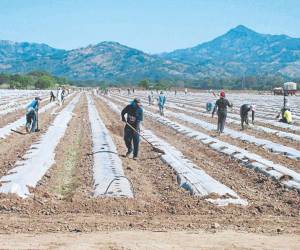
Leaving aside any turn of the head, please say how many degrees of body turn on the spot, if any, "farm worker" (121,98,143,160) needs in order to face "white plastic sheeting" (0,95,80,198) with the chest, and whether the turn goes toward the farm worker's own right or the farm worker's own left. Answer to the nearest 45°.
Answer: approximately 90° to the farm worker's own right

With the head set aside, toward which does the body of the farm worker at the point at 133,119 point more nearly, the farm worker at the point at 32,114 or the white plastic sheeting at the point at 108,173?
the white plastic sheeting
